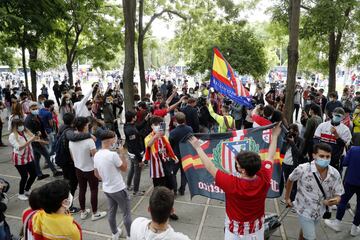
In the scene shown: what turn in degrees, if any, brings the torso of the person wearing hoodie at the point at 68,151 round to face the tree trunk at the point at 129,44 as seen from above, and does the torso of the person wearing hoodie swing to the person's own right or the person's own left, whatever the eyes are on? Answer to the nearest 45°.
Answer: approximately 45° to the person's own left

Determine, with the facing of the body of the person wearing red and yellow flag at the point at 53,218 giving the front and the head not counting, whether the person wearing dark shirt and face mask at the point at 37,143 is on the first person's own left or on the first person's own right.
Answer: on the first person's own left

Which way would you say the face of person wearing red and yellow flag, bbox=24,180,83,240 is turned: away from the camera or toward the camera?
away from the camera

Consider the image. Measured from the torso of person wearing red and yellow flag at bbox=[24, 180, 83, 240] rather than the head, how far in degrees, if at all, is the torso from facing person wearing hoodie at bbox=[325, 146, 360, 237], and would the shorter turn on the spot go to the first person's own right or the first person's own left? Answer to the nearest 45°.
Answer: approximately 45° to the first person's own right

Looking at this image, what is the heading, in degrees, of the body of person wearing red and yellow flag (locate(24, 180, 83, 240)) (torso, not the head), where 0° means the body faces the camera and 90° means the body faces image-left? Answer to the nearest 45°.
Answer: approximately 225°

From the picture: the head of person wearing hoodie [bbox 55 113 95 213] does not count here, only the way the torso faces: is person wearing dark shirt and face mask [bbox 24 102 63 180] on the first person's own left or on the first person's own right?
on the first person's own left
